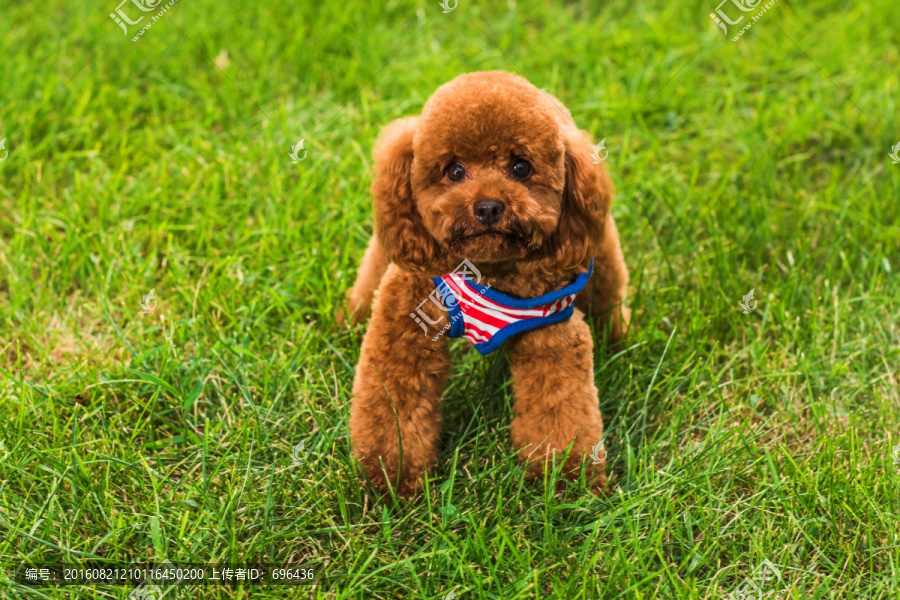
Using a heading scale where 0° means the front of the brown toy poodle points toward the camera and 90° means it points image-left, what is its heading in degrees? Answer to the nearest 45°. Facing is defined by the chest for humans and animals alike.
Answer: approximately 0°
